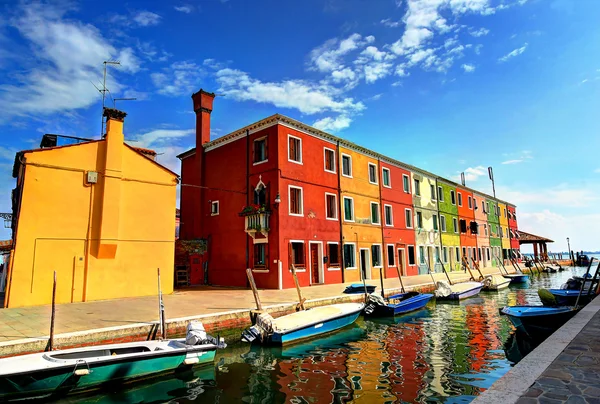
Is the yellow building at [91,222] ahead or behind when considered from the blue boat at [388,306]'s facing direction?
behind

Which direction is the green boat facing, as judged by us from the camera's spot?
facing the viewer and to the left of the viewer

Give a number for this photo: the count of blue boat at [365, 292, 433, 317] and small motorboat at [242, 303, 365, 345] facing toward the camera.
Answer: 0

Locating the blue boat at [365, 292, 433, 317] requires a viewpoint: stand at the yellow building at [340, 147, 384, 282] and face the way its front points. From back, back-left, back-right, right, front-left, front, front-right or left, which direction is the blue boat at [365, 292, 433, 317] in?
front-right

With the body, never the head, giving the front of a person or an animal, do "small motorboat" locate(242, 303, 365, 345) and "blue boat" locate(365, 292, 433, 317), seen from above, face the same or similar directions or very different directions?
same or similar directions

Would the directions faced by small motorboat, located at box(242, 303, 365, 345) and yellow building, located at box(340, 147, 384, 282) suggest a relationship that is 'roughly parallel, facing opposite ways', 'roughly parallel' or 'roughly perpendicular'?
roughly perpendicular

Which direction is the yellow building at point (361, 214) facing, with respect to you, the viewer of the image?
facing the viewer and to the right of the viewer

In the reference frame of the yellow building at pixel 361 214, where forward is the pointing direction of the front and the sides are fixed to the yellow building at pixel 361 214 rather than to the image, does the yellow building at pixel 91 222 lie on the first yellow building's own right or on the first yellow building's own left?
on the first yellow building's own right

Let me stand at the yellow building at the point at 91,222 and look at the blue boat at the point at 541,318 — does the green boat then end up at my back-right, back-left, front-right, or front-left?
front-right

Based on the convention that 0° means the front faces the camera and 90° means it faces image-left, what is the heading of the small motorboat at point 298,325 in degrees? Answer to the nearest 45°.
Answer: approximately 225°

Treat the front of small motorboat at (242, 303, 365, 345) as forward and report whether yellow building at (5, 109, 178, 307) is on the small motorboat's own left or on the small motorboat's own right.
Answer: on the small motorboat's own left

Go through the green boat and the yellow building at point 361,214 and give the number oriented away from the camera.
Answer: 0

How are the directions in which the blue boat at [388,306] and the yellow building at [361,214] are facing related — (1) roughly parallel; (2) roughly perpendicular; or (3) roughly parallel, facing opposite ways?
roughly perpendicular

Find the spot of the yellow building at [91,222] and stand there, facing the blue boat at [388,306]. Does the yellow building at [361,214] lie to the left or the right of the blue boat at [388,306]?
left

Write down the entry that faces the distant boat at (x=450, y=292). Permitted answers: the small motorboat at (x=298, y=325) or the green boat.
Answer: the small motorboat

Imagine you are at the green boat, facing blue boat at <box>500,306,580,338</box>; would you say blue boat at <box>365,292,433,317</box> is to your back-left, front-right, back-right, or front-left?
front-left
